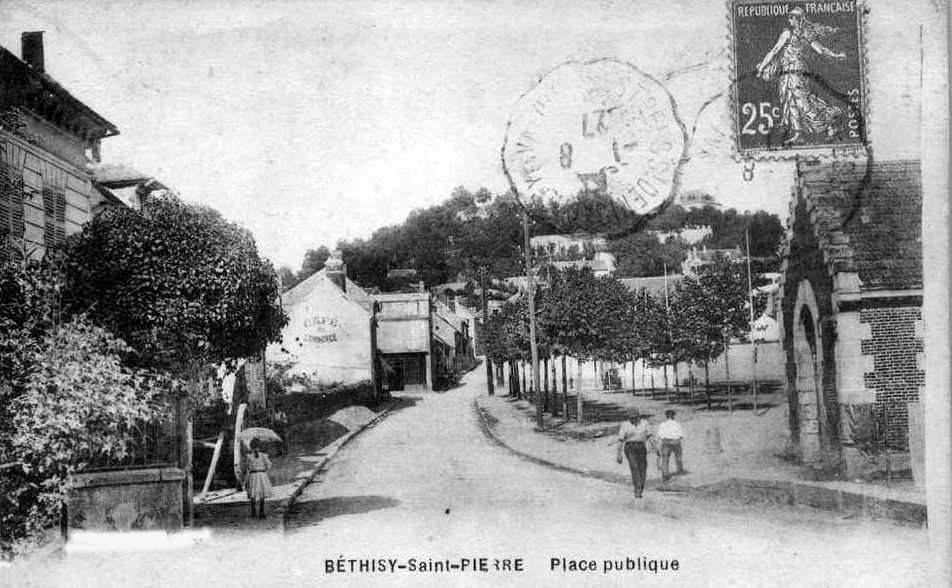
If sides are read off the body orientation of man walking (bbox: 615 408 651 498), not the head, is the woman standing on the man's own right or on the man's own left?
on the man's own right

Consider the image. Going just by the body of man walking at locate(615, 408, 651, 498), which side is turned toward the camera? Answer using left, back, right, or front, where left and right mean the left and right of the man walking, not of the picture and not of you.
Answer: front

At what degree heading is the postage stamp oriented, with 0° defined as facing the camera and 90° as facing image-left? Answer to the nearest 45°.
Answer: approximately 0°

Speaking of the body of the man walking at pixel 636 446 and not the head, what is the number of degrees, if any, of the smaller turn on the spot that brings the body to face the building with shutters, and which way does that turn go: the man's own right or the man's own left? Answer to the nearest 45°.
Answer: approximately 90° to the man's own right

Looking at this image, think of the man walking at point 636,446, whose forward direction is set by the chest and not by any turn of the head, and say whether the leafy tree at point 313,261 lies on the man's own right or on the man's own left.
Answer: on the man's own right
